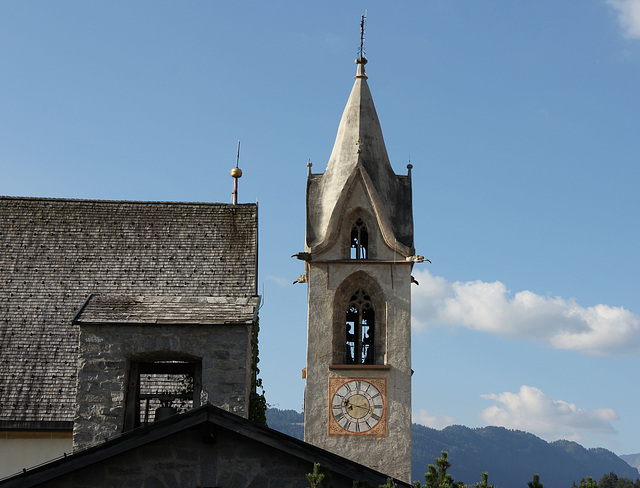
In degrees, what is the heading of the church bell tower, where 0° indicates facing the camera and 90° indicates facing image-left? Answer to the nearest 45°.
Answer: approximately 0°
